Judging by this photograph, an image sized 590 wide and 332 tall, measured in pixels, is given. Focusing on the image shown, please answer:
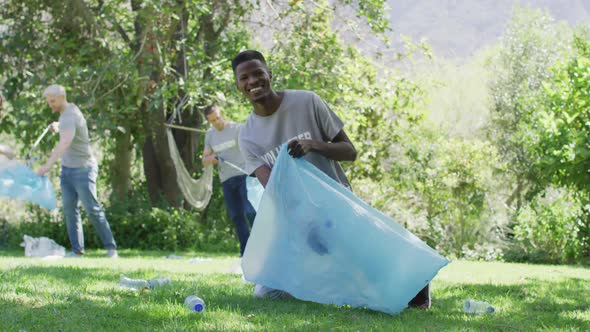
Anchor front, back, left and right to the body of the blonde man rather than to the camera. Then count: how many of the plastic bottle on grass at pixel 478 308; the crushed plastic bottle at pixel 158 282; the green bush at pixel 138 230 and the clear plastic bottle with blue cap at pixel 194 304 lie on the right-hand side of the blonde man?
1

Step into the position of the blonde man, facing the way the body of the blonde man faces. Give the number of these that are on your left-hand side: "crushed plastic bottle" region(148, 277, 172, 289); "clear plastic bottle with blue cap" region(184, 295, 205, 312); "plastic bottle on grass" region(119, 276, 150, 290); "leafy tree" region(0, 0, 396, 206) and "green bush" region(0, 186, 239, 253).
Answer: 3

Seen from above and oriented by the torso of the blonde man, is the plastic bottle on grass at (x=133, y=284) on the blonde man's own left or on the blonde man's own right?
on the blonde man's own left

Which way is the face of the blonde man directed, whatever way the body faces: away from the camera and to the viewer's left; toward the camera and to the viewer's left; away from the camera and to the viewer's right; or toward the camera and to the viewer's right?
toward the camera and to the viewer's left

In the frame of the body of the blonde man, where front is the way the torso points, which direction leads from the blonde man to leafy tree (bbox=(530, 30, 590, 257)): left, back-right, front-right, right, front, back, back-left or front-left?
back

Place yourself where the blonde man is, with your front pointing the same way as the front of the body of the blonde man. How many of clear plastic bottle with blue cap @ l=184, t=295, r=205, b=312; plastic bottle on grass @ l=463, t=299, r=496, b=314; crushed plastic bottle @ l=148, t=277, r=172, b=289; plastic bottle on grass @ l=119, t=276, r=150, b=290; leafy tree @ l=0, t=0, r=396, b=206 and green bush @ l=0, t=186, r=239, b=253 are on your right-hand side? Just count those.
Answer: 2

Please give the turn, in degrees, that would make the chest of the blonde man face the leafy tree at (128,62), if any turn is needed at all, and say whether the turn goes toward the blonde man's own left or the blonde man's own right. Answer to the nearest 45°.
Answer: approximately 90° to the blonde man's own right

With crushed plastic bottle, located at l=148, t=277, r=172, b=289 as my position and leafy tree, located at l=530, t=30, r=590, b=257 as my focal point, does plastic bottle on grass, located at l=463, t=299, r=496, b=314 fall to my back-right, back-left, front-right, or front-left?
front-right

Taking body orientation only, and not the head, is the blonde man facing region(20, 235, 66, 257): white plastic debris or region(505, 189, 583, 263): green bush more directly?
the white plastic debris

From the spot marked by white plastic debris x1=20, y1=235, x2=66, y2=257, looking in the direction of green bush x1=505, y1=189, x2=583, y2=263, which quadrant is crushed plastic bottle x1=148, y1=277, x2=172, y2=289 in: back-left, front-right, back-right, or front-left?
front-right

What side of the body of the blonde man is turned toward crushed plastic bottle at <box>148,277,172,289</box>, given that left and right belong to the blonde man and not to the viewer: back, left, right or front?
left

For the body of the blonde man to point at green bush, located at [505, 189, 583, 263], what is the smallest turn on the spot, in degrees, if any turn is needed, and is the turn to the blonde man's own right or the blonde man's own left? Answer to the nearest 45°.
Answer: approximately 180°

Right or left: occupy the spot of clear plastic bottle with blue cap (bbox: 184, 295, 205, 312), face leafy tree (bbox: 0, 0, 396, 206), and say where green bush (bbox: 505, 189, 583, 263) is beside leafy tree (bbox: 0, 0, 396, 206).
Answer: right

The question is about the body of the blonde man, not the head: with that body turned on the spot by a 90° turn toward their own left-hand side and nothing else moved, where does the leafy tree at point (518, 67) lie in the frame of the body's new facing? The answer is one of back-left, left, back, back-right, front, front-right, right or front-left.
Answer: back-left

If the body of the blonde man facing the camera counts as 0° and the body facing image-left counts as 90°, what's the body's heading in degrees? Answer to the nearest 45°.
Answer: approximately 90°
